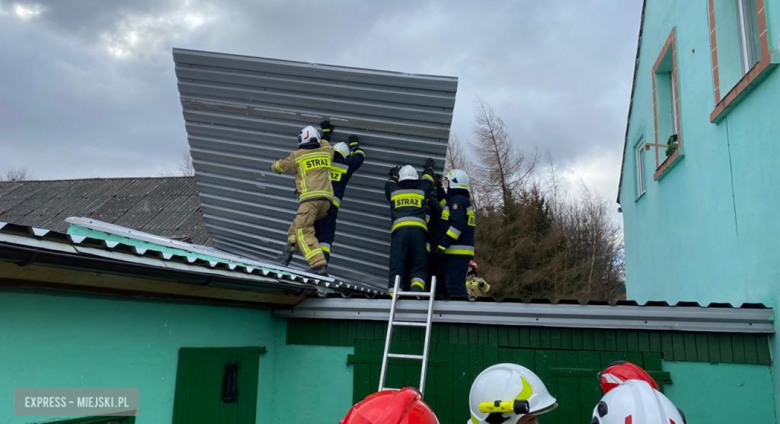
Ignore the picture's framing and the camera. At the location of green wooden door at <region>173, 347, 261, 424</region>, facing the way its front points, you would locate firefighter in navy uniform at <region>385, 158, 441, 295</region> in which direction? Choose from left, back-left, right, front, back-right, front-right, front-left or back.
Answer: back-left

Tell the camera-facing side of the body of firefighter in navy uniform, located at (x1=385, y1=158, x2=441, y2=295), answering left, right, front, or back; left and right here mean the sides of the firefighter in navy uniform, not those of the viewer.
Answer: back

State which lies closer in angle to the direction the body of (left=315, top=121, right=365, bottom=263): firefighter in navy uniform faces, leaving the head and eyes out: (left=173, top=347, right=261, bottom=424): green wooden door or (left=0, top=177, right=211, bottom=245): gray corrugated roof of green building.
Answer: the gray corrugated roof of green building

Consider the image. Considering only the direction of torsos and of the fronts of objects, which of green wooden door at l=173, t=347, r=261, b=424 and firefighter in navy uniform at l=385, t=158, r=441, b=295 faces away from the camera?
the firefighter in navy uniform

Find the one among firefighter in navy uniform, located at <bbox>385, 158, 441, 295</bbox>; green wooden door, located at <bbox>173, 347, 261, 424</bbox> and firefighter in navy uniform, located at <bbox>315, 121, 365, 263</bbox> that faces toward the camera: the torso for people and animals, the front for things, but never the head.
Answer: the green wooden door

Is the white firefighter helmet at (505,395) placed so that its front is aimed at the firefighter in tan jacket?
no

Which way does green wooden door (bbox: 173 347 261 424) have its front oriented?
toward the camera

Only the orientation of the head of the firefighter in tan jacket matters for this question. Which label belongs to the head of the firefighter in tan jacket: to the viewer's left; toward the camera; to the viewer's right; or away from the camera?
away from the camera

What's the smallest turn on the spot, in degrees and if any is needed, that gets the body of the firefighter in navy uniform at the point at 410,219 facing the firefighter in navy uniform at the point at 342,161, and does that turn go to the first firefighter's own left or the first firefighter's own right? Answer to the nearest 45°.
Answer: approximately 90° to the first firefighter's own left

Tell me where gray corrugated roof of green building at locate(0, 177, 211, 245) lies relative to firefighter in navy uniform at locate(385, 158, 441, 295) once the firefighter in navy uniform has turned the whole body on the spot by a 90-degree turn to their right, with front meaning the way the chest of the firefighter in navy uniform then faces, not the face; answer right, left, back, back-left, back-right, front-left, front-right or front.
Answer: back-left

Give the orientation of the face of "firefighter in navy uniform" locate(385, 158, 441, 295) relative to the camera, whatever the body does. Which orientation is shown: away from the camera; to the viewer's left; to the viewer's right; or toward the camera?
away from the camera

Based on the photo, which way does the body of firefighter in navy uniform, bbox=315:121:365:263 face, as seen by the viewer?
away from the camera

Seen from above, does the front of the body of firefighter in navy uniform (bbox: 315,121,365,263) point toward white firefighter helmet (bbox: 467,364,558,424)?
no

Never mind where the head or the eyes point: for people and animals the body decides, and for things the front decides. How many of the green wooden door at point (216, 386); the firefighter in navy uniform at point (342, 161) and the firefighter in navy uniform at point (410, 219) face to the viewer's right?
0

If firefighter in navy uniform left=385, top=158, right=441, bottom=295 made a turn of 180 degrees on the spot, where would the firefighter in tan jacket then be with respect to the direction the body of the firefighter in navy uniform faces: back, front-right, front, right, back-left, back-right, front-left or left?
right

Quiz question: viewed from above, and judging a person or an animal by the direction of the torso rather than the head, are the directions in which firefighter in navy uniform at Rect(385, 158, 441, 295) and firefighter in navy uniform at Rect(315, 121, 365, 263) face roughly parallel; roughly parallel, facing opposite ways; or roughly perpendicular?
roughly parallel

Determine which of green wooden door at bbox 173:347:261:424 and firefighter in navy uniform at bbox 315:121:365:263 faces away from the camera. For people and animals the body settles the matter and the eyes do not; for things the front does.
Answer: the firefighter in navy uniform
